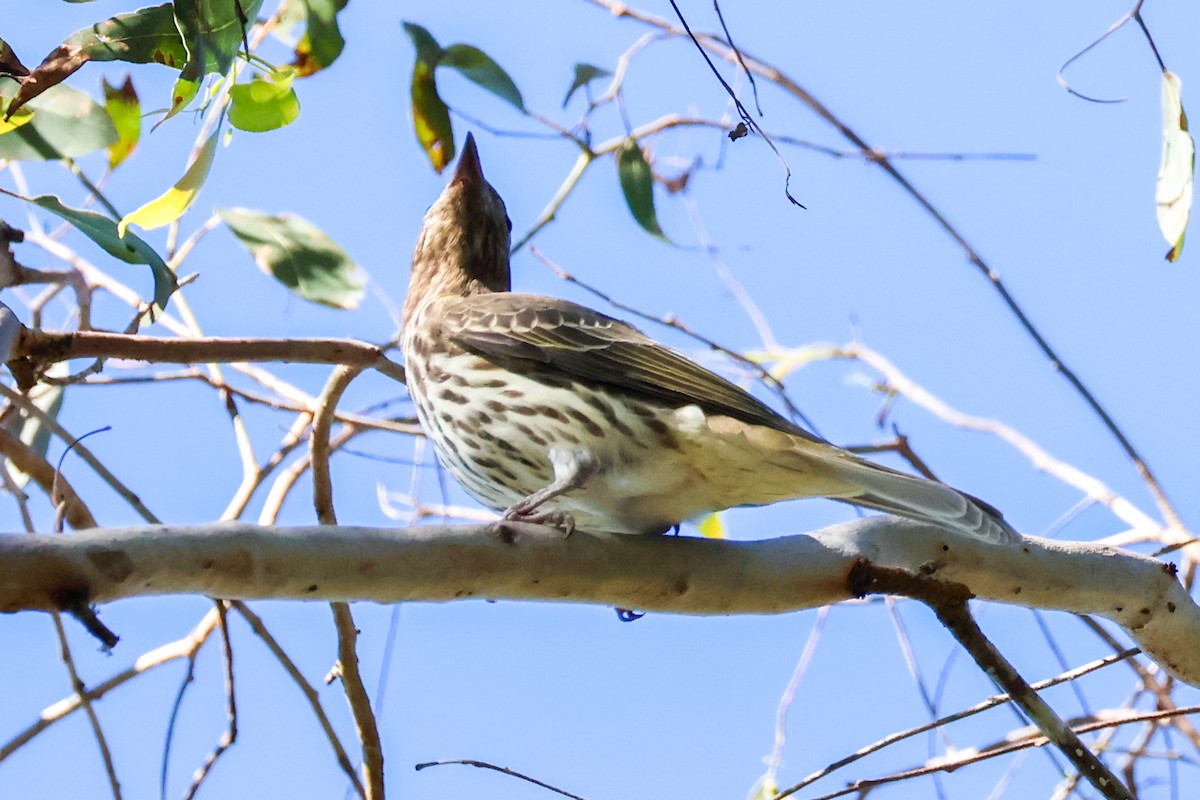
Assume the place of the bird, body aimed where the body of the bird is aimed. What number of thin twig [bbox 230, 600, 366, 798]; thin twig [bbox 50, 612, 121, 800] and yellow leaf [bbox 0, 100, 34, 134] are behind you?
0

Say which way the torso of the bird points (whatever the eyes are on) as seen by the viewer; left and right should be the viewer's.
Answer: facing to the left of the viewer

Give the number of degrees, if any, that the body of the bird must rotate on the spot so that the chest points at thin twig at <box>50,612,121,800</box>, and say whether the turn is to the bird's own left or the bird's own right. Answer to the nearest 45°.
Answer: approximately 45° to the bird's own left
